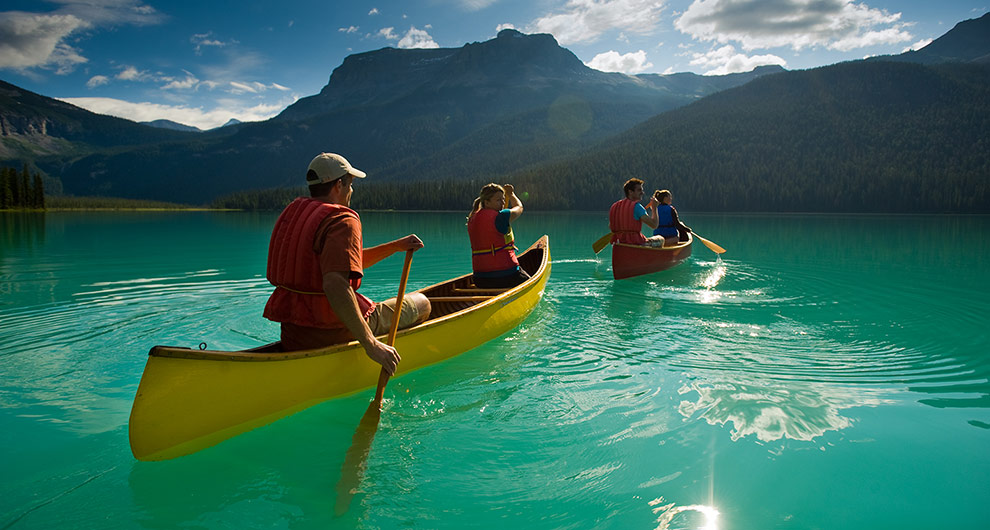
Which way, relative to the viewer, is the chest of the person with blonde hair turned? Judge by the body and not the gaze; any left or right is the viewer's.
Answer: facing away from the viewer and to the right of the viewer

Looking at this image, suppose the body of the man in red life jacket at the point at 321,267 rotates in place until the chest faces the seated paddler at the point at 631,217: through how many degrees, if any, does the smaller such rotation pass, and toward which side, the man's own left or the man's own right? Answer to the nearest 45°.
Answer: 0° — they already face them

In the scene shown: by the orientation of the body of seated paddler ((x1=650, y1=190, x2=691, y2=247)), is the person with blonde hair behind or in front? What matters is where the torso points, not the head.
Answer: behind

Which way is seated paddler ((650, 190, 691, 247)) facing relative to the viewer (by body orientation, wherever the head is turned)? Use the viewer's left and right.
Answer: facing away from the viewer and to the right of the viewer

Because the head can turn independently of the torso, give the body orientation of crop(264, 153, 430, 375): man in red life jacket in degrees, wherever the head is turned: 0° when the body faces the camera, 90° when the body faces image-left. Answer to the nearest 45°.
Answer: approximately 225°

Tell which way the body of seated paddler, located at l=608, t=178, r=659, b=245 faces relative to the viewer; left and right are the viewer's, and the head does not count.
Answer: facing away from the viewer and to the right of the viewer
